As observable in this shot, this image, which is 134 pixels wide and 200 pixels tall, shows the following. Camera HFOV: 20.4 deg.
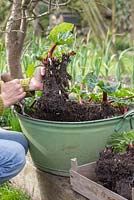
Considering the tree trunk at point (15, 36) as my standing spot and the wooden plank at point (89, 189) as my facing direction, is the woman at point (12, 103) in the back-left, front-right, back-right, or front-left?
front-right

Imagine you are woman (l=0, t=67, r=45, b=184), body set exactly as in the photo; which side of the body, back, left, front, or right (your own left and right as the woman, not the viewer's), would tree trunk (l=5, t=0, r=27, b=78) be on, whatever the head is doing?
left

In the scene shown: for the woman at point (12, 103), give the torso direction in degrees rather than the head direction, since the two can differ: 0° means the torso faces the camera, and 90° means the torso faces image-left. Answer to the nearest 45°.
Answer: approximately 270°
